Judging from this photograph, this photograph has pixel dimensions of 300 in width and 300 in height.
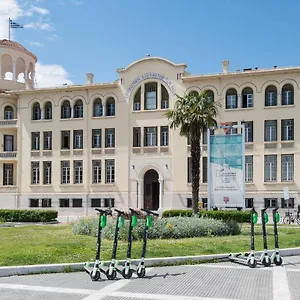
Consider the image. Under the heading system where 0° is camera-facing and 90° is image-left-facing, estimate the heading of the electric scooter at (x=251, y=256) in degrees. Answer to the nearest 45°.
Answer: approximately 315°

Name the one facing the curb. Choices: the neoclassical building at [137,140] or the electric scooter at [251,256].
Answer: the neoclassical building

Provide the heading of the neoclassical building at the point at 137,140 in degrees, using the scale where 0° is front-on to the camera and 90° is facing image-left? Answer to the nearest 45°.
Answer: approximately 0°

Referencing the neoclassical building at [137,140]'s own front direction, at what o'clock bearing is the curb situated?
The curb is roughly at 12 o'clock from the neoclassical building.

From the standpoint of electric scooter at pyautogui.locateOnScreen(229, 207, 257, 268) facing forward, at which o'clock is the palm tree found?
The palm tree is roughly at 7 o'clock from the electric scooter.

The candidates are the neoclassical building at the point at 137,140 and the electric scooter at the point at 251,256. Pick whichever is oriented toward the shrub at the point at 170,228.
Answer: the neoclassical building

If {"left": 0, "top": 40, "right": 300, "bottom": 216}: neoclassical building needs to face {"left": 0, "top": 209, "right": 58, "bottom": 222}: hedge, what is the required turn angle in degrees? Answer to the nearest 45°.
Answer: approximately 45° to its right

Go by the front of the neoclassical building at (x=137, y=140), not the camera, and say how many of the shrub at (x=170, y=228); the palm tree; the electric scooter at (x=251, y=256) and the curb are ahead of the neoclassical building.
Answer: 4

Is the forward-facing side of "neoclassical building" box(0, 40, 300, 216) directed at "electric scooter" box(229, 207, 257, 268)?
yes

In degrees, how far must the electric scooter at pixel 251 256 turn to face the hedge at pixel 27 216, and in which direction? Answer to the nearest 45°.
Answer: approximately 180°

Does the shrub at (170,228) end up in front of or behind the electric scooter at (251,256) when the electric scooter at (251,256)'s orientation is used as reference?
behind

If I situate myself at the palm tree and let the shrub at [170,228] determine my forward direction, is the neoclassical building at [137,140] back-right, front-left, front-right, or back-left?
back-right

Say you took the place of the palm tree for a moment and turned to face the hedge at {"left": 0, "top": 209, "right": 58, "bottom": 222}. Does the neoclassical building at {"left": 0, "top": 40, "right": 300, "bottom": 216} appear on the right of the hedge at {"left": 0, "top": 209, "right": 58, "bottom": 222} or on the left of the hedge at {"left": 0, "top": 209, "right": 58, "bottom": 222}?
right
